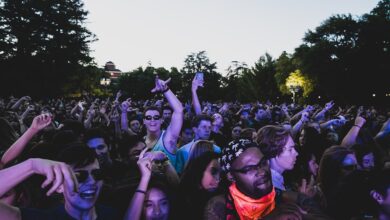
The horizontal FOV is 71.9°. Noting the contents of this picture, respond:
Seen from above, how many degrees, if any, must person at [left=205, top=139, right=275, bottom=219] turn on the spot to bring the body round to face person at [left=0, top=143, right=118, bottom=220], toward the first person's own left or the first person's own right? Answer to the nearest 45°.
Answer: approximately 135° to the first person's own right

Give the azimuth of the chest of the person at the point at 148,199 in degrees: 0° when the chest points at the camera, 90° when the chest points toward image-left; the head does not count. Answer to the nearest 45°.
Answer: approximately 0°

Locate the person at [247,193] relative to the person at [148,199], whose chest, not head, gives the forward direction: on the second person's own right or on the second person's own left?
on the second person's own left

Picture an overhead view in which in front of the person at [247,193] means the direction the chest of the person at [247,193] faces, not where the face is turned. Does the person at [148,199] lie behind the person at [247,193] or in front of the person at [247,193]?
behind

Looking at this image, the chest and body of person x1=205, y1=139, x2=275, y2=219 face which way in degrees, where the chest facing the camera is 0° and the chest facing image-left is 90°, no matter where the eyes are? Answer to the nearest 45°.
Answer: approximately 315°
